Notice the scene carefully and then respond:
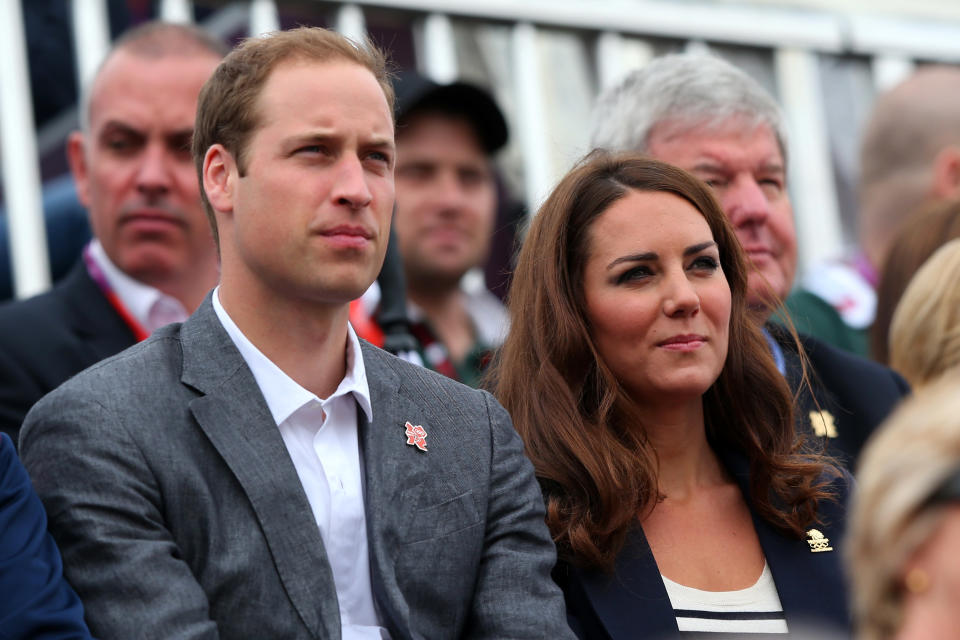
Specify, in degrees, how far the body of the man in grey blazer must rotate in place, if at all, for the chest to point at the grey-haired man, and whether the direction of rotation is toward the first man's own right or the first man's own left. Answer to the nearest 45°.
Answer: approximately 90° to the first man's own left

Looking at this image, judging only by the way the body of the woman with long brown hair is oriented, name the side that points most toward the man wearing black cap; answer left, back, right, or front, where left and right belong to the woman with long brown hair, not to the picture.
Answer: back

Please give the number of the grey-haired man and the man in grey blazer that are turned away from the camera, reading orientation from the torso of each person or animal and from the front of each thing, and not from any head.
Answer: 0

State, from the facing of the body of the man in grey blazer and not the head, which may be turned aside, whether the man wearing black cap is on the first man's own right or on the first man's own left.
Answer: on the first man's own left

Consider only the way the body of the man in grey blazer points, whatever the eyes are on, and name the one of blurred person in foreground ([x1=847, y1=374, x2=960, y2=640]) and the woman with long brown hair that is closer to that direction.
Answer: the blurred person in foreground

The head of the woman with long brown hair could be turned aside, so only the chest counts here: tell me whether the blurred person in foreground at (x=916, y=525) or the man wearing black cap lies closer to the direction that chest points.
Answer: the blurred person in foreground

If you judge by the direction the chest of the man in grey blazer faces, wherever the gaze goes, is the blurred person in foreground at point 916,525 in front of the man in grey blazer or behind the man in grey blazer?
in front
